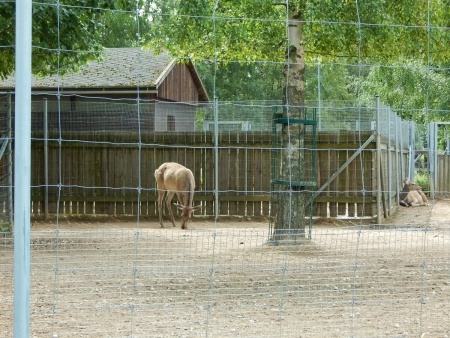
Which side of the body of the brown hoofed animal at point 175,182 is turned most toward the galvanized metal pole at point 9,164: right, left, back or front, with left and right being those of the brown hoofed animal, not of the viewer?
right

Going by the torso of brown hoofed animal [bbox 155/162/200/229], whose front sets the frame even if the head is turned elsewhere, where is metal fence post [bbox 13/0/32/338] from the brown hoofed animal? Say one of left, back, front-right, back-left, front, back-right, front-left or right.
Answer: front-right

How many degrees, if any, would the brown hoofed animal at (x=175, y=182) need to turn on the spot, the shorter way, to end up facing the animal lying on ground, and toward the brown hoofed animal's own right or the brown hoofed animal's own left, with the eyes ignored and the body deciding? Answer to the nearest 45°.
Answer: approximately 90° to the brown hoofed animal's own left

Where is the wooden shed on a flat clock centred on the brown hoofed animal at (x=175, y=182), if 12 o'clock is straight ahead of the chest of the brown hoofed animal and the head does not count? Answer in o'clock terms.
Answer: The wooden shed is roughly at 7 o'clock from the brown hoofed animal.

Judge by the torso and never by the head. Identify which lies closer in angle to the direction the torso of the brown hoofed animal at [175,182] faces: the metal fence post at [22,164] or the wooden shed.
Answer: the metal fence post

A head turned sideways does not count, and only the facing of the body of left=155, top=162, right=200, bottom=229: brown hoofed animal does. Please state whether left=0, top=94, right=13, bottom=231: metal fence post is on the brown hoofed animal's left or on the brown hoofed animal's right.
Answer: on the brown hoofed animal's right

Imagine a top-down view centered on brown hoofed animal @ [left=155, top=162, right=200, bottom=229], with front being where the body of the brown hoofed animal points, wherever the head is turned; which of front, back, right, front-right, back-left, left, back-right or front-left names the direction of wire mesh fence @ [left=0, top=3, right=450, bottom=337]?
front-right

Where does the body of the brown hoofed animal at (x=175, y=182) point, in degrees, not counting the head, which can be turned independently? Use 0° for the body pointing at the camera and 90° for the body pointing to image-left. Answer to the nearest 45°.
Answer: approximately 315°
